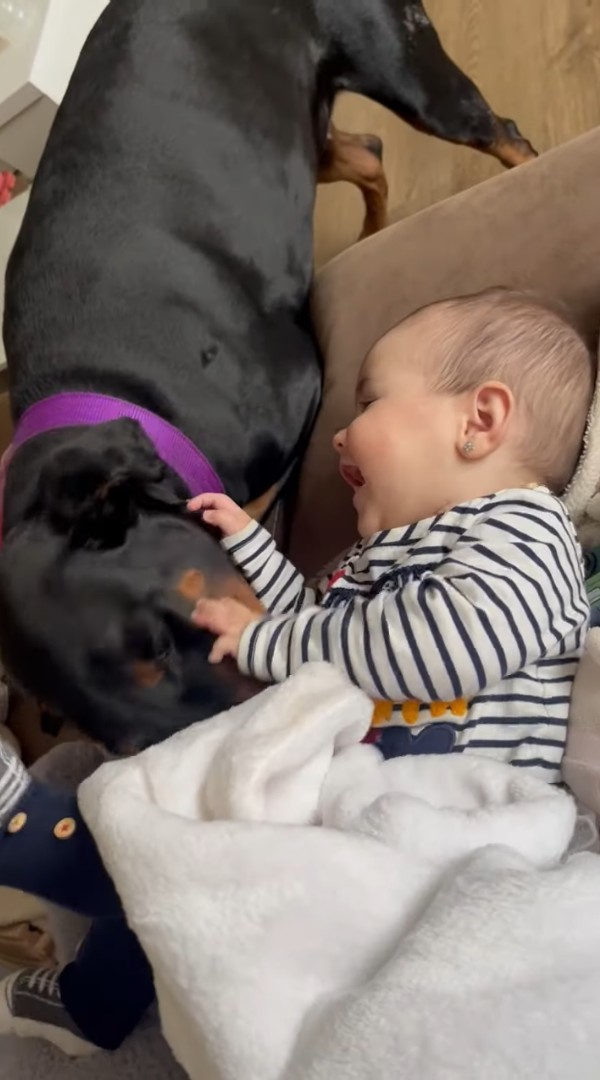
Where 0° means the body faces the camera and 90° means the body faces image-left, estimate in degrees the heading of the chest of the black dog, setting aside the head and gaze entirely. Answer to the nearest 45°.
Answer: approximately 0°

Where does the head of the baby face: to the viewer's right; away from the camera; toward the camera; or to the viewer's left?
to the viewer's left

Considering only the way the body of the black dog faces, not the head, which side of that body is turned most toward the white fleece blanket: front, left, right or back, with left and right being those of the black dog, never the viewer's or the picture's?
front

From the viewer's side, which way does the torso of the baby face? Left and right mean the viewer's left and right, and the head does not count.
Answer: facing to the left of the viewer
